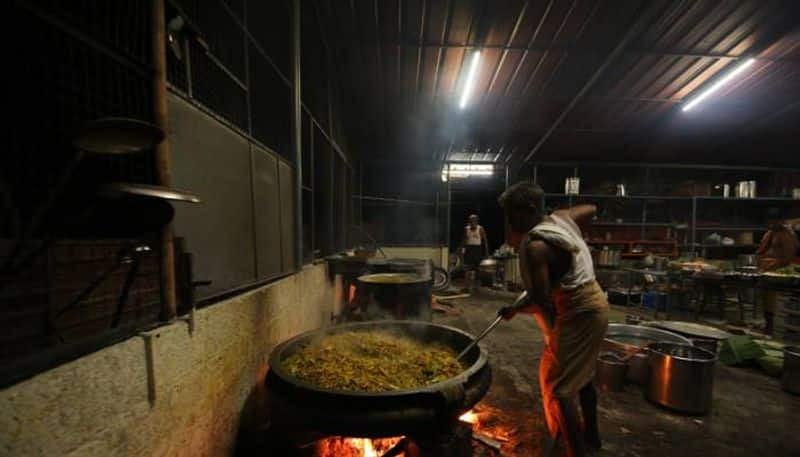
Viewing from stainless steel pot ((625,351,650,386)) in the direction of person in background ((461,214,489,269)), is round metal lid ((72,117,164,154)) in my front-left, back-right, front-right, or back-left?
back-left

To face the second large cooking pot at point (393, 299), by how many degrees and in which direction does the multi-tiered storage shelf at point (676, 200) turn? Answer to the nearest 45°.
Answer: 0° — it already faces it

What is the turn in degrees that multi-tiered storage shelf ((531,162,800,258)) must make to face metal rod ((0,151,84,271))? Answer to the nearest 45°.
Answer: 0° — it already faces it

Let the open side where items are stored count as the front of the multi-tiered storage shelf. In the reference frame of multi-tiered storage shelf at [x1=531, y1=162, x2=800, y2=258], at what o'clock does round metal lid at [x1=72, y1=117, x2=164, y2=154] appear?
The round metal lid is roughly at 12 o'clock from the multi-tiered storage shelf.

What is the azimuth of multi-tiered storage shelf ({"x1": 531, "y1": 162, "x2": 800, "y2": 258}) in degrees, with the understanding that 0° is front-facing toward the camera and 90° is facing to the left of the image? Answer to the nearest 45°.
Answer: approximately 0°

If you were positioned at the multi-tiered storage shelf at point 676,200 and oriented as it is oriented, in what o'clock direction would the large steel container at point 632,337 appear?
The large steel container is roughly at 12 o'clock from the multi-tiered storage shelf.
